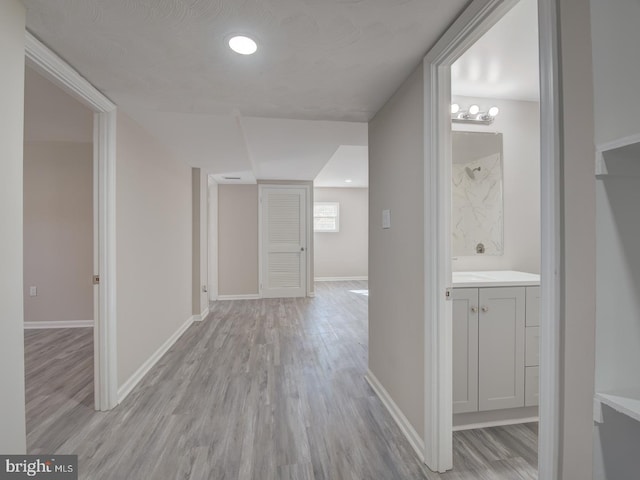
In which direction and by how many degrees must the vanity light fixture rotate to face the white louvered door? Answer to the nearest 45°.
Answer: approximately 180°

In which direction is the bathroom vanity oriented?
toward the camera

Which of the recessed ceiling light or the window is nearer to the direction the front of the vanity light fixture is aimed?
the recessed ceiling light

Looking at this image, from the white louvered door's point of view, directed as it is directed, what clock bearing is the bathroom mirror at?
The bathroom mirror is roughly at 11 o'clock from the white louvered door.

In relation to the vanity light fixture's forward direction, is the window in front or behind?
behind

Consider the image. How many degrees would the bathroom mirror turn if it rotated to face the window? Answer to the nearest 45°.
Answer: approximately 135° to its right

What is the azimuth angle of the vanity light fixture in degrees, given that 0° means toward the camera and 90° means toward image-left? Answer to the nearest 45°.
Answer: approximately 315°

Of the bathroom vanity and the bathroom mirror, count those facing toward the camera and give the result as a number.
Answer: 2

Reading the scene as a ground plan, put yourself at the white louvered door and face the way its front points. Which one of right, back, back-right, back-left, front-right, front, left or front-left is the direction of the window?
back-left
